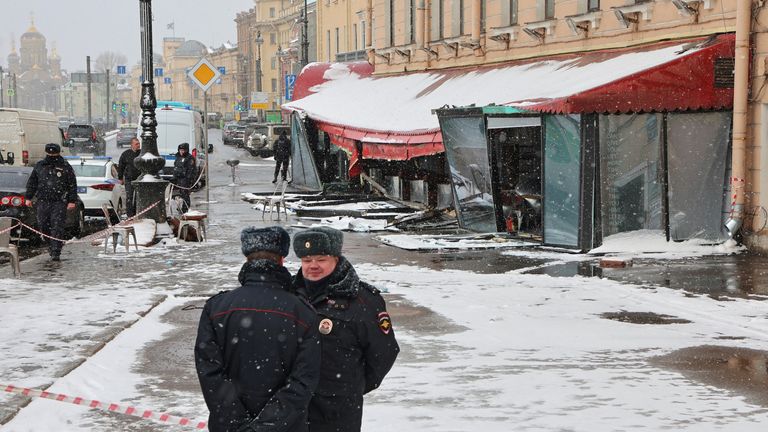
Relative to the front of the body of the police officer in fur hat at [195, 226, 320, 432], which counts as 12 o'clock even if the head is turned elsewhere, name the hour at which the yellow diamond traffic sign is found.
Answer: The yellow diamond traffic sign is roughly at 12 o'clock from the police officer in fur hat.

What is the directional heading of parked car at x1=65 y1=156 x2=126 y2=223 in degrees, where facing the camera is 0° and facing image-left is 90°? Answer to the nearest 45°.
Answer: approximately 180°

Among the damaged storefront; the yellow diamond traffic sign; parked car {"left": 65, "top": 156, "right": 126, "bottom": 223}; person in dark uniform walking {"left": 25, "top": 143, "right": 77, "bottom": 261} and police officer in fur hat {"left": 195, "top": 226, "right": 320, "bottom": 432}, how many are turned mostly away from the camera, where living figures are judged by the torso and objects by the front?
2

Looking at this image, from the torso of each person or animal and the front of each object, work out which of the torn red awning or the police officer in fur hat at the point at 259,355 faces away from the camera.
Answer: the police officer in fur hat

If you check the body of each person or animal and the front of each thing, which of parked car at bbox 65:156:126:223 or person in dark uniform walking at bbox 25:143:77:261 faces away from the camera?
the parked car

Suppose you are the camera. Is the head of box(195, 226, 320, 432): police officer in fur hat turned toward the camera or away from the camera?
away from the camera

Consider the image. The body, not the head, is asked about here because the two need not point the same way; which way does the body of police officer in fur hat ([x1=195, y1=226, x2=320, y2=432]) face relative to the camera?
away from the camera

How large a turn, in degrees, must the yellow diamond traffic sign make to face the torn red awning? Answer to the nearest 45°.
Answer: approximately 45° to its left

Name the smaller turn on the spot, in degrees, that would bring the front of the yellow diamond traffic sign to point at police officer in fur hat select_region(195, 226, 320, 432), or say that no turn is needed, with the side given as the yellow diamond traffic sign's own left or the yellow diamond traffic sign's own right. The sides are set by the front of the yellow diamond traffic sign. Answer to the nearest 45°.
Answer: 0° — it already faces them

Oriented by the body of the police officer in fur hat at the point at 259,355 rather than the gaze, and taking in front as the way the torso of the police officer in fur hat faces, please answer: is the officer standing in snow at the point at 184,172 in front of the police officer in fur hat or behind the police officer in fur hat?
in front

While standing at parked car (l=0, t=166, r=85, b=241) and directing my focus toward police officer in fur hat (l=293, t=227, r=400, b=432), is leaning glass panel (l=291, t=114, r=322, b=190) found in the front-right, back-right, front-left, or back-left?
back-left
